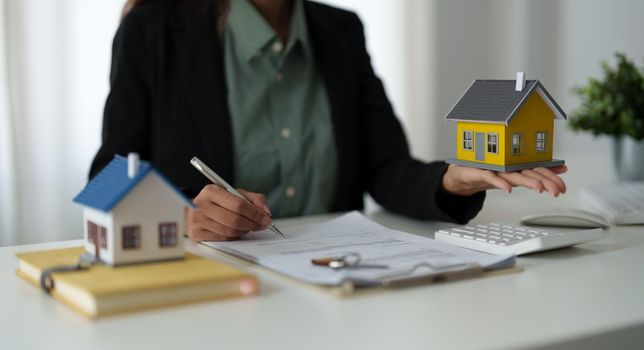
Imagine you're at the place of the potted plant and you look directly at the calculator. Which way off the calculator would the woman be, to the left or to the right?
right

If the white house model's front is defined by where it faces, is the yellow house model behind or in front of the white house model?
behind
